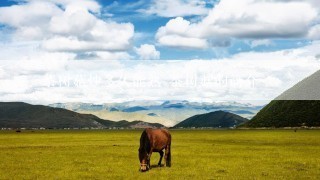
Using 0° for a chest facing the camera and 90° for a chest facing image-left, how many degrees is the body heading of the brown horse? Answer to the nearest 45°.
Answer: approximately 45°
